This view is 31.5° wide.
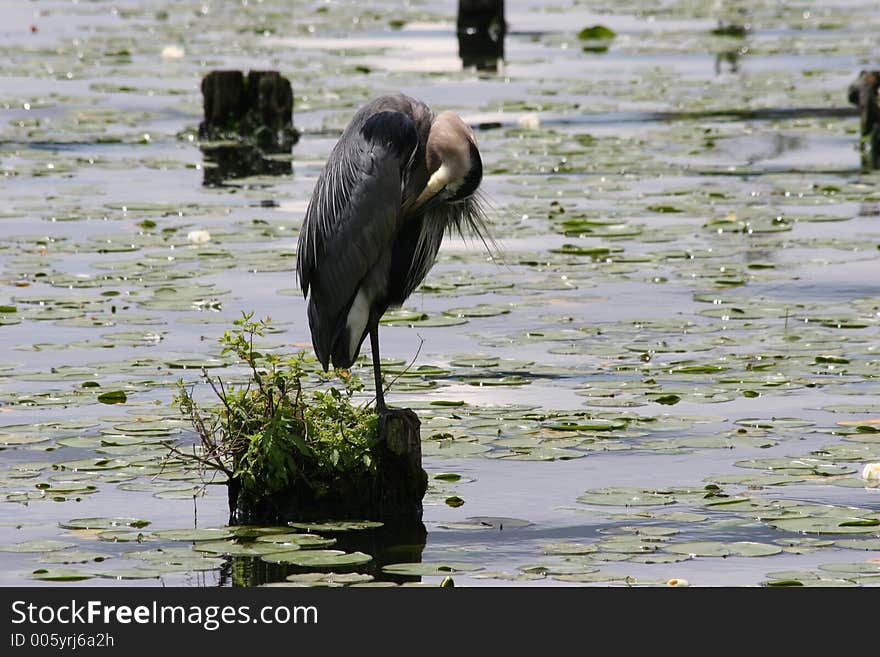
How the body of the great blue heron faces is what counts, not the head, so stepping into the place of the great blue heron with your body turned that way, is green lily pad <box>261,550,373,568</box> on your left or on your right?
on your right

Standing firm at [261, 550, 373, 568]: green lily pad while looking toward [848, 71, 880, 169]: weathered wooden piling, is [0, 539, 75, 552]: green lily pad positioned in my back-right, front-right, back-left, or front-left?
back-left

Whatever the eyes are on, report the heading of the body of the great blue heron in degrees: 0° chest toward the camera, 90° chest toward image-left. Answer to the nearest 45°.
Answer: approximately 270°

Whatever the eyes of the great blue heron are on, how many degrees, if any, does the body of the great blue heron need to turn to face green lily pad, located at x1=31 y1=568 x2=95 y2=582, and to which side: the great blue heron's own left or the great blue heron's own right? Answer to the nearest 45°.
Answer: approximately 135° to the great blue heron's own right

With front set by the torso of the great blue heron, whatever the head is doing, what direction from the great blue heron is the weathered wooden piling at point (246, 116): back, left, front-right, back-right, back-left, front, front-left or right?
left

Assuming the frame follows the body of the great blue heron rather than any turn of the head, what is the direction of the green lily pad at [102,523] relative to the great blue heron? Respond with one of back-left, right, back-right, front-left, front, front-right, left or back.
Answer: back-right

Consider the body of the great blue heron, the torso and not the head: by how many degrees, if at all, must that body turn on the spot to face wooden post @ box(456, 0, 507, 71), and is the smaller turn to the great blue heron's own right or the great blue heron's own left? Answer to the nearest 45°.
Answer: approximately 90° to the great blue heron's own left

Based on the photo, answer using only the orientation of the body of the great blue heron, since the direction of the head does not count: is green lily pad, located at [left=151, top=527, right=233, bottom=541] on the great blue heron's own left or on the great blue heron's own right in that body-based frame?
on the great blue heron's own right

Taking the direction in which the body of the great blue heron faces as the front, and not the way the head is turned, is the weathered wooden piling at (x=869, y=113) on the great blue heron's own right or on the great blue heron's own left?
on the great blue heron's own left
